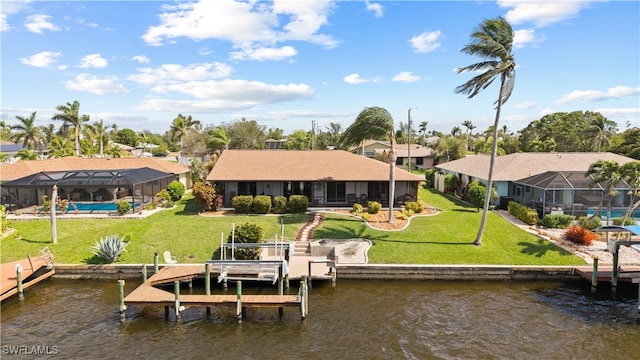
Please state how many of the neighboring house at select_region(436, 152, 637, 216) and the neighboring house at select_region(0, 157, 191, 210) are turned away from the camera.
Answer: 2

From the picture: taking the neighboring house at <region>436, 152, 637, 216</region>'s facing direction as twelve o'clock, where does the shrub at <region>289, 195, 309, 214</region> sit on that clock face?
The shrub is roughly at 8 o'clock from the neighboring house.

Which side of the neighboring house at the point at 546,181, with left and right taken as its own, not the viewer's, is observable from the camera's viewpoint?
back

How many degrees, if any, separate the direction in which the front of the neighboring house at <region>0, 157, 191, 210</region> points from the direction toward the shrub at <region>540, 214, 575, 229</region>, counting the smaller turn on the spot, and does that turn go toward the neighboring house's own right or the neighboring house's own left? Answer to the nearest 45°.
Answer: approximately 135° to the neighboring house's own right

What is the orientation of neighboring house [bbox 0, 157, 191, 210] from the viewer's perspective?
away from the camera

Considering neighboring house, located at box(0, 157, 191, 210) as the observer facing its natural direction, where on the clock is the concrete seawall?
The concrete seawall is roughly at 5 o'clock from the neighboring house.

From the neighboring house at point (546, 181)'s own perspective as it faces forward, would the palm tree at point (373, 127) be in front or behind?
behind

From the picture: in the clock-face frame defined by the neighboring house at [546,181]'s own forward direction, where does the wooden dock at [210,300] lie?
The wooden dock is roughly at 7 o'clock from the neighboring house.

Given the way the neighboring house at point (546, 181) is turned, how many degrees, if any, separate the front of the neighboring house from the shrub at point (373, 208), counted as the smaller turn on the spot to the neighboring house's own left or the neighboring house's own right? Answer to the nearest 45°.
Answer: approximately 135° to the neighboring house's own left

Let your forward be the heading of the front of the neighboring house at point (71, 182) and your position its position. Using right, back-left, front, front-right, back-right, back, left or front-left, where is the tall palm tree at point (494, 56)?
back-right

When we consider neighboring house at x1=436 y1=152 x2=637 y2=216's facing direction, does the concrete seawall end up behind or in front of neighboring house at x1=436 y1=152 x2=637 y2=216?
behind

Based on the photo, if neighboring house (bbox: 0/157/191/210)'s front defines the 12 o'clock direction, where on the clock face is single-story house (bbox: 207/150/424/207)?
The single-story house is roughly at 4 o'clock from the neighboring house.

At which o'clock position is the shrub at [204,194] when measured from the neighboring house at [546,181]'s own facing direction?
The shrub is roughly at 8 o'clock from the neighboring house.

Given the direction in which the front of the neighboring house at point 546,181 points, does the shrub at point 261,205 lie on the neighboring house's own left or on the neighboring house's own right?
on the neighboring house's own left
